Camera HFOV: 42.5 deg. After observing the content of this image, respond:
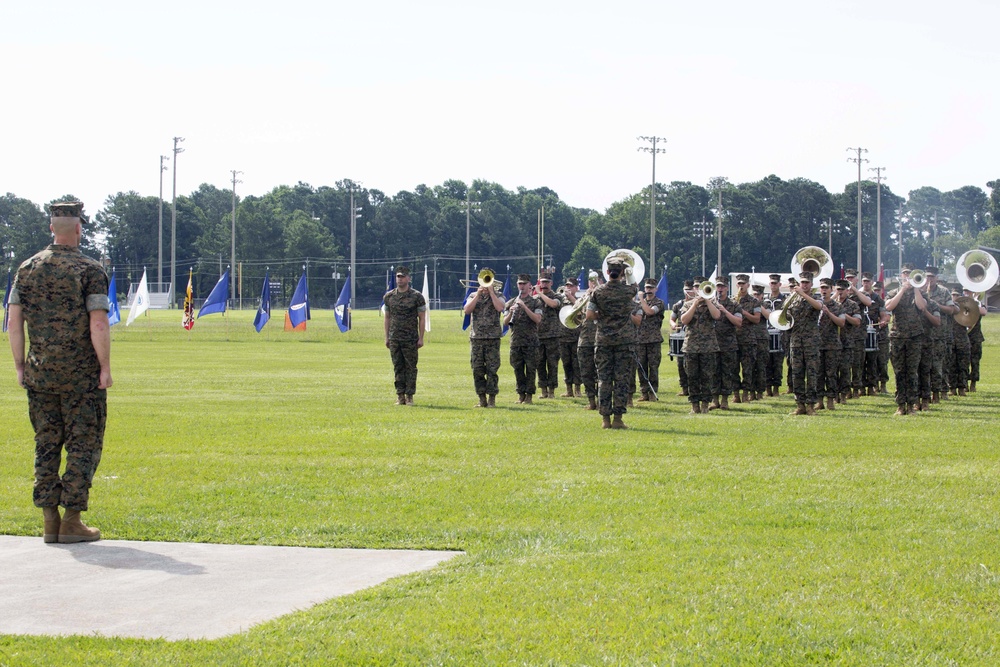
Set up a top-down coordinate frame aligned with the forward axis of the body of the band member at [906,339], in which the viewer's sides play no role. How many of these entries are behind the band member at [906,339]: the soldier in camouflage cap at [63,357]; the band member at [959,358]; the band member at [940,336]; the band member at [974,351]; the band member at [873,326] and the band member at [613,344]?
4

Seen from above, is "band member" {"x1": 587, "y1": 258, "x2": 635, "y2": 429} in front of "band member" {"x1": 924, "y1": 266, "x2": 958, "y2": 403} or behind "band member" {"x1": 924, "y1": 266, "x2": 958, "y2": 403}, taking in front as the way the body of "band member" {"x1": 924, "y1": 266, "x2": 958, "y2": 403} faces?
in front

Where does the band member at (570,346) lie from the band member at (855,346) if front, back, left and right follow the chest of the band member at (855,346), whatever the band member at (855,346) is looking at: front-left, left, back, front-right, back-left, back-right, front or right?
front-right

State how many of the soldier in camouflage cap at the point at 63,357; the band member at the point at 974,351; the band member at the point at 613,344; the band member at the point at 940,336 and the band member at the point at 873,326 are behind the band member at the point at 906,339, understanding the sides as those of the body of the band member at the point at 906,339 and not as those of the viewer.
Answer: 3

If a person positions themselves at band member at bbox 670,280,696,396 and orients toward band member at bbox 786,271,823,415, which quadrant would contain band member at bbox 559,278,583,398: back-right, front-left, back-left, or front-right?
back-right
